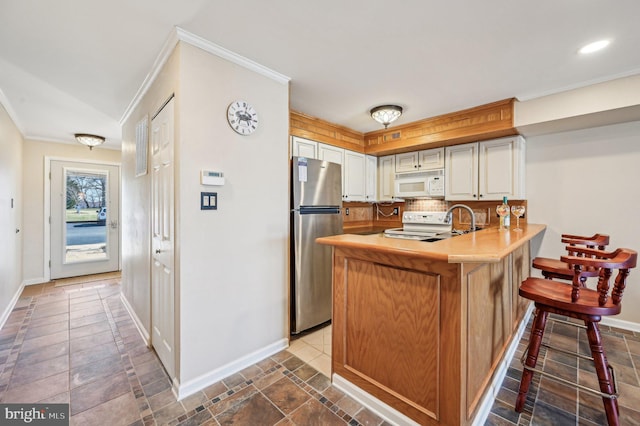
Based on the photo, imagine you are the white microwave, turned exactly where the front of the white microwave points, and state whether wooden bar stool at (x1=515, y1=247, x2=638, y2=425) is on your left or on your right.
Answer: on your left

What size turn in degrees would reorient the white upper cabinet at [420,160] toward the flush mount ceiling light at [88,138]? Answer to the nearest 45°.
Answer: approximately 45° to its right

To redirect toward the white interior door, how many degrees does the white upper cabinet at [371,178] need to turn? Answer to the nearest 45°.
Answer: approximately 45° to its right

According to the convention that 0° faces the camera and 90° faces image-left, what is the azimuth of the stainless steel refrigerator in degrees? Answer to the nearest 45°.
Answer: approximately 315°

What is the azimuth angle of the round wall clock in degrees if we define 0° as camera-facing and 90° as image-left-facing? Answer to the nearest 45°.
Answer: approximately 315°

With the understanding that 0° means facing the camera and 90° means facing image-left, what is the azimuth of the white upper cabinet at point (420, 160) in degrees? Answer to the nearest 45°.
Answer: approximately 45°

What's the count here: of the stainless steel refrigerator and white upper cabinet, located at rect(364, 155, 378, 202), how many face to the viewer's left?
0

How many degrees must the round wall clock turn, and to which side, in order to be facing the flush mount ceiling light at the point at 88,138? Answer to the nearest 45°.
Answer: approximately 180°

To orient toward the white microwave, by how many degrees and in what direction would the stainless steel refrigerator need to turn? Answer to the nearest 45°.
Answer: approximately 90° to its left

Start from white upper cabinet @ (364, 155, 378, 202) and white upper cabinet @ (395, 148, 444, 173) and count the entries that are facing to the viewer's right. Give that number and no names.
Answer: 0

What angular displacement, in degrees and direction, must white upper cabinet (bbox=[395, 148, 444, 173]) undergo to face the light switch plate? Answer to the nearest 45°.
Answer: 0° — it already faces it
